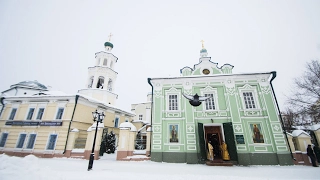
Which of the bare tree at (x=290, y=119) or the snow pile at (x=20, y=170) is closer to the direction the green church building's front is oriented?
the snow pile

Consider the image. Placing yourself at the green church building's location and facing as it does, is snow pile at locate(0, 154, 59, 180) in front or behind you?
in front

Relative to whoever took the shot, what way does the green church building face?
facing the viewer

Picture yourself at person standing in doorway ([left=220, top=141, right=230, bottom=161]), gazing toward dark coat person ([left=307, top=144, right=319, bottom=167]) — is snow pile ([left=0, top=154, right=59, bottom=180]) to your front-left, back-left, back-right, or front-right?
back-right

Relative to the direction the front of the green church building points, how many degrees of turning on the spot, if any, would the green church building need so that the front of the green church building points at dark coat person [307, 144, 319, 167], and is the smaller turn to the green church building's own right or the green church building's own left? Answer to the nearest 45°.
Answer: approximately 90° to the green church building's own left

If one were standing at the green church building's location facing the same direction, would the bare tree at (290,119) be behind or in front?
behind
